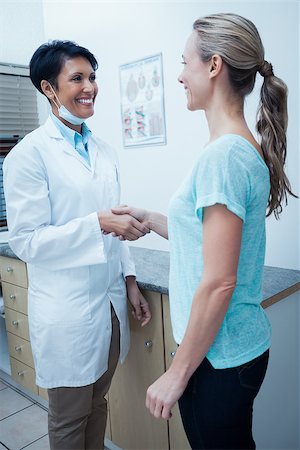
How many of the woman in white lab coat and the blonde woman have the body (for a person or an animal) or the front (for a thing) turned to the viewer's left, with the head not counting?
1

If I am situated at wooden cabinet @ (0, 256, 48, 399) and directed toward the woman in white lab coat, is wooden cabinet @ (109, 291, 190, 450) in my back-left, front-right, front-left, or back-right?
front-left

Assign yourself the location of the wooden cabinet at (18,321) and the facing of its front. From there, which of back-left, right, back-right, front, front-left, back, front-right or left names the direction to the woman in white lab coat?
front-left

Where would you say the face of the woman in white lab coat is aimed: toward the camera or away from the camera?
toward the camera

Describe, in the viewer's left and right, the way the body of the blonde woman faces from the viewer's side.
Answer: facing to the left of the viewer

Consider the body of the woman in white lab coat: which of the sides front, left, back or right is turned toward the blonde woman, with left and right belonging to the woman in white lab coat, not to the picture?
front

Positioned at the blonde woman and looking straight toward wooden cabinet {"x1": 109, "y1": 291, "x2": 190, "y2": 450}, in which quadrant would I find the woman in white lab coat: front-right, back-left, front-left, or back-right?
front-left

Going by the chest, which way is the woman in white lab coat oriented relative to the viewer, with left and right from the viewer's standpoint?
facing the viewer and to the right of the viewer

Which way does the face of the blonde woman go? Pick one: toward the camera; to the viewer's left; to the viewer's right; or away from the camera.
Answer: to the viewer's left

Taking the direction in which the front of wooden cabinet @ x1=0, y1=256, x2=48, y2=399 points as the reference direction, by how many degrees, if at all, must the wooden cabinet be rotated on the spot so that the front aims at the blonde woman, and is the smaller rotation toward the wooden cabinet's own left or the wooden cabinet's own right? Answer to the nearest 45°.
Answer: approximately 45° to the wooden cabinet's own left
